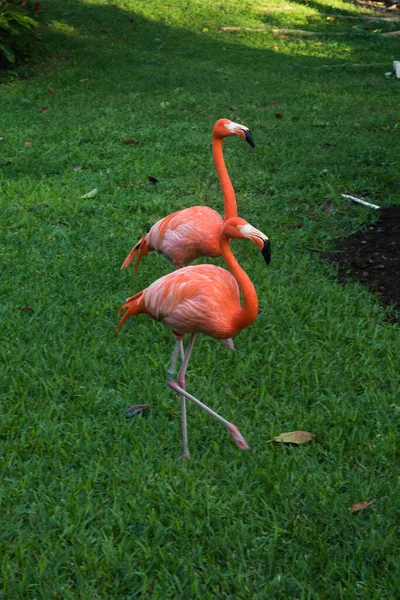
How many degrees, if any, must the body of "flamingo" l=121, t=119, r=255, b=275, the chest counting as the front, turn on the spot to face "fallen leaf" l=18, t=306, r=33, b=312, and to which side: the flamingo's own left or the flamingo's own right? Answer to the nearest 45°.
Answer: approximately 180°

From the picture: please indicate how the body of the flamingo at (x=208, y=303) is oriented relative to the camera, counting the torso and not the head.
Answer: to the viewer's right

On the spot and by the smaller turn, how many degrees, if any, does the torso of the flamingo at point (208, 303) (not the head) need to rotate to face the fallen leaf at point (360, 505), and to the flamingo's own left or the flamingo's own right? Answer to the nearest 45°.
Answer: approximately 45° to the flamingo's own right

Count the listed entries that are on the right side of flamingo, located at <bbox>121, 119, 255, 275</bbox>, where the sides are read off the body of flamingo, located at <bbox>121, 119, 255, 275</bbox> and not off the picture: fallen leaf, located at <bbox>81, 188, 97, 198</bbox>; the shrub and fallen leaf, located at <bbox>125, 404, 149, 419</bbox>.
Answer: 1

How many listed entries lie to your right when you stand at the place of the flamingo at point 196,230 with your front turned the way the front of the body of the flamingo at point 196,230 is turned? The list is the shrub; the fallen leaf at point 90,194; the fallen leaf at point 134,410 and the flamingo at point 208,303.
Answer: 2

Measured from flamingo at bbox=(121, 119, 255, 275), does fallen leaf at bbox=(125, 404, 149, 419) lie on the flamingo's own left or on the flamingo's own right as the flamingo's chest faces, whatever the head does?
on the flamingo's own right

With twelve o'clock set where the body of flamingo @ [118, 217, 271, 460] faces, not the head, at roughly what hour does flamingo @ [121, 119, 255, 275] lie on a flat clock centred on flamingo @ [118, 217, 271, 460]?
flamingo @ [121, 119, 255, 275] is roughly at 9 o'clock from flamingo @ [118, 217, 271, 460].

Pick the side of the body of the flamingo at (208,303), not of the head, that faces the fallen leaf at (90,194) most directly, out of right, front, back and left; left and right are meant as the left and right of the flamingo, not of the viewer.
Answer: left

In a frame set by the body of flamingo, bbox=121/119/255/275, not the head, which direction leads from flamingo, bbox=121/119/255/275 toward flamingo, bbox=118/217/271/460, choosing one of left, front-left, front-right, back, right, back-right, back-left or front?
right

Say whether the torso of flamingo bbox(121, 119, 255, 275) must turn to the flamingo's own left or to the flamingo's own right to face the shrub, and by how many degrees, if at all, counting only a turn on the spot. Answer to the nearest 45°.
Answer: approximately 90° to the flamingo's own left

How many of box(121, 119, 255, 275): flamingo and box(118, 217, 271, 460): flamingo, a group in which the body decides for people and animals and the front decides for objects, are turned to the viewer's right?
2

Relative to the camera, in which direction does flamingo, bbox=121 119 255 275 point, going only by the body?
to the viewer's right
